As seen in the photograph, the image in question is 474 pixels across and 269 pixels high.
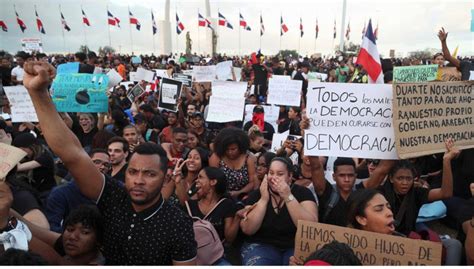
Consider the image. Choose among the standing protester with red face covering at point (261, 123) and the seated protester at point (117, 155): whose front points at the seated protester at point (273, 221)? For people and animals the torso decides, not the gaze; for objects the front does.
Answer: the standing protester with red face covering at point (261, 123)

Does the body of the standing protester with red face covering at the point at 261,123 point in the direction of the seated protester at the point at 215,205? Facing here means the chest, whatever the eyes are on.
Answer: yes

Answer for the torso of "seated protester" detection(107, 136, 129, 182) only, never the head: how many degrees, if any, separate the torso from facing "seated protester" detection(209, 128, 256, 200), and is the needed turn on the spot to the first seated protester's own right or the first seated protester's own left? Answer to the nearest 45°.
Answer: approximately 135° to the first seated protester's own left

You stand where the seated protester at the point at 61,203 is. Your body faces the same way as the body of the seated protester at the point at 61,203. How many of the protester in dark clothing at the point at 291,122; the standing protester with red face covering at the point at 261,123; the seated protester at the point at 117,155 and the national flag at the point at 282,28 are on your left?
4

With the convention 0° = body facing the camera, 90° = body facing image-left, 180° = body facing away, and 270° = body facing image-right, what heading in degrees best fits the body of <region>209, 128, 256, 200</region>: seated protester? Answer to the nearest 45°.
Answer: approximately 0°

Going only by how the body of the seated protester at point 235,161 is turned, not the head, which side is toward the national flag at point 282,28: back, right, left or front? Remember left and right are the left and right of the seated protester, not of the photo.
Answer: back

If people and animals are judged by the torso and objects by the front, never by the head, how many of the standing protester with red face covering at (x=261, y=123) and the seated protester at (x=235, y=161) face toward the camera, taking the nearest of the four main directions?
2

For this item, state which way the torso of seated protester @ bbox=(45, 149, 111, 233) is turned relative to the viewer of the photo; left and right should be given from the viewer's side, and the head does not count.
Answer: facing the viewer and to the right of the viewer

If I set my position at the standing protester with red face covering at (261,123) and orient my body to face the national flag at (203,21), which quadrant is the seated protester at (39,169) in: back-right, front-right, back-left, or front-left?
back-left

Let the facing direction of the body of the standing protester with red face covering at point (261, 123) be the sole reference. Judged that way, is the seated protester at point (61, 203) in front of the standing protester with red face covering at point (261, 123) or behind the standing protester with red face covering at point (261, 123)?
in front

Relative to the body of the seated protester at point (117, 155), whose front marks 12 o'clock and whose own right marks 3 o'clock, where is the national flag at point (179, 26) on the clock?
The national flag is roughly at 5 o'clock from the seated protester.
